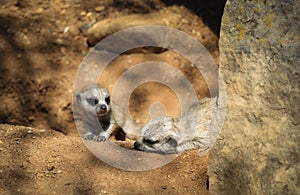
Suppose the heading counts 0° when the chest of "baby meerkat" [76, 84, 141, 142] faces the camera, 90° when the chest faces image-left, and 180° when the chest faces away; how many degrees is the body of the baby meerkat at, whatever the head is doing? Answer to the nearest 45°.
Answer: approximately 45°

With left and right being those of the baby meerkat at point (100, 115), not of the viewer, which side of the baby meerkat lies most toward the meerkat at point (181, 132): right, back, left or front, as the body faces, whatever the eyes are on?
left

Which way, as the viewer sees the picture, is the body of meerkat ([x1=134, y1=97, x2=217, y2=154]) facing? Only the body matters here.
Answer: to the viewer's left
